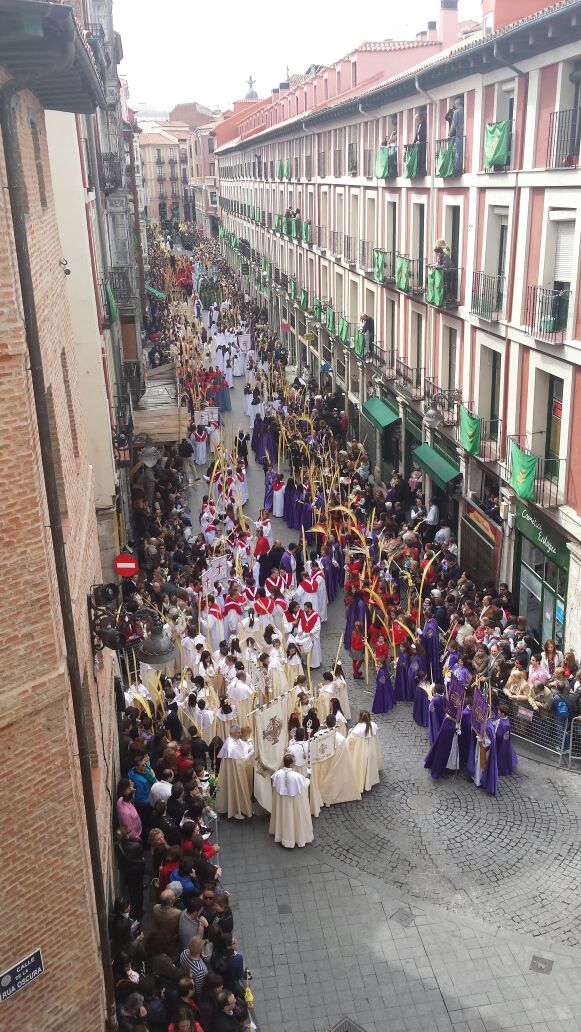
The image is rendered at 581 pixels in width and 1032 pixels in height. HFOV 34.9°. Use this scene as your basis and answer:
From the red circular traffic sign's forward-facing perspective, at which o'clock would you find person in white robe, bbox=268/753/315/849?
The person in white robe is roughly at 11 o'clock from the red circular traffic sign.

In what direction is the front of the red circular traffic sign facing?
toward the camera

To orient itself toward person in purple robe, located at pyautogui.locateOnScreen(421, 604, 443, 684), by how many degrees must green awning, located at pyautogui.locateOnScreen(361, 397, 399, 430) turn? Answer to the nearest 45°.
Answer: approximately 45° to its left

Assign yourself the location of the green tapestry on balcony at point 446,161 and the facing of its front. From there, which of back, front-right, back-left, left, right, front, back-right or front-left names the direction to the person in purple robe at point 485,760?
front-left

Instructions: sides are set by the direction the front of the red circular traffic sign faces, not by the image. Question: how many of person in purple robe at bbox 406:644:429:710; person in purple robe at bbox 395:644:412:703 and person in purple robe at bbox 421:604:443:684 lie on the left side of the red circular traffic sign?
3

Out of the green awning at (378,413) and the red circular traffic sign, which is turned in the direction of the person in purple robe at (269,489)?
the green awning

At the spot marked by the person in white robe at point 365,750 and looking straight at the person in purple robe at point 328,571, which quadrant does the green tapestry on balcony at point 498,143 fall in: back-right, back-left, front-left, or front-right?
front-right

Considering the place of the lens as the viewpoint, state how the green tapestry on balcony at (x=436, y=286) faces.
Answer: facing the viewer and to the left of the viewer

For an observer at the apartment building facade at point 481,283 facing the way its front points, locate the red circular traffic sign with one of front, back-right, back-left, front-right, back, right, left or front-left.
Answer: front

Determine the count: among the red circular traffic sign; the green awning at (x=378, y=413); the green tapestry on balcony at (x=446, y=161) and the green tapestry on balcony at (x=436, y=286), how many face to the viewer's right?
0

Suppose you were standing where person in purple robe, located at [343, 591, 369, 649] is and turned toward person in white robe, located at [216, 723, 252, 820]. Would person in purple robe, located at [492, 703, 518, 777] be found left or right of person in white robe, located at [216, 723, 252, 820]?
left

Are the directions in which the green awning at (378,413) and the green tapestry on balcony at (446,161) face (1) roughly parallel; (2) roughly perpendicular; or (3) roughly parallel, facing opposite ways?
roughly parallel

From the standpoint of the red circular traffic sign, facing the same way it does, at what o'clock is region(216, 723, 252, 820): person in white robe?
The person in white robe is roughly at 11 o'clock from the red circular traffic sign.
